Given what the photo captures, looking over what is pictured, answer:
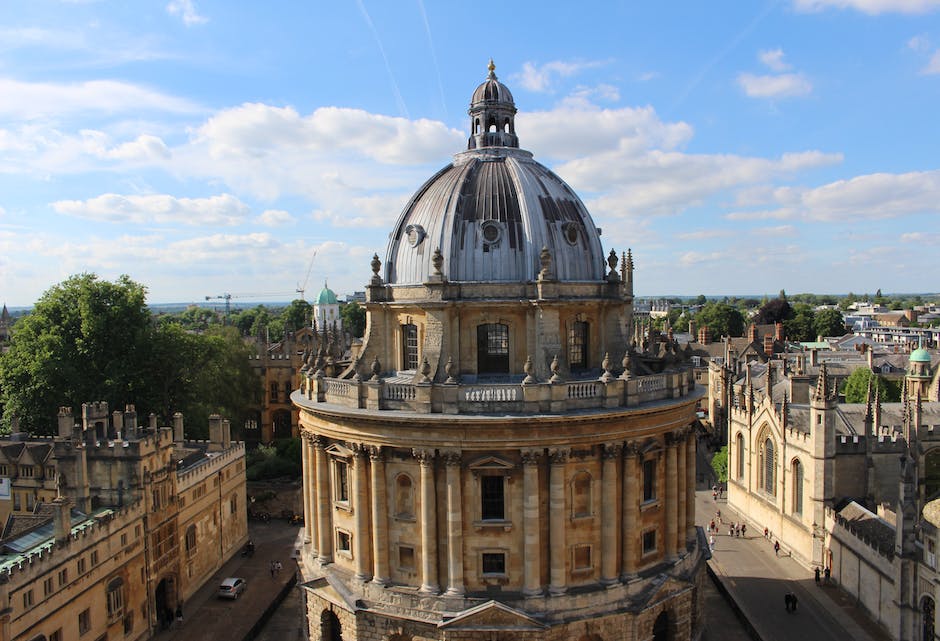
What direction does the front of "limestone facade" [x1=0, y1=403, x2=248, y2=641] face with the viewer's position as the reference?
facing the viewer and to the right of the viewer

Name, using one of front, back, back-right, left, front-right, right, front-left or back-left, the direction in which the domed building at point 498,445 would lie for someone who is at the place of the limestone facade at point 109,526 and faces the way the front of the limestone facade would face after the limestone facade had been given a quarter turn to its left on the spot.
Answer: right
